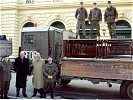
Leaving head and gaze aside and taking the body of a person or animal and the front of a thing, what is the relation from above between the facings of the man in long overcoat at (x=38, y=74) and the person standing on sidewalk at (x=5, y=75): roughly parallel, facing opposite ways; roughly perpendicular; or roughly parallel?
roughly parallel

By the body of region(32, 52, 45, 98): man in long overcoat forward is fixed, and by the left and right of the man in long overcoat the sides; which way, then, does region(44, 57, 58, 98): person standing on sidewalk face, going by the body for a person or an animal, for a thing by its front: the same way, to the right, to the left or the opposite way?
the same way

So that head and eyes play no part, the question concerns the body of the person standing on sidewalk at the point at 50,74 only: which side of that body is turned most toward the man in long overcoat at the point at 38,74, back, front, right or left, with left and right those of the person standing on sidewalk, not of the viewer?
right

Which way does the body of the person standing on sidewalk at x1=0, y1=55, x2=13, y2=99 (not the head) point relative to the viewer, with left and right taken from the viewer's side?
facing the viewer

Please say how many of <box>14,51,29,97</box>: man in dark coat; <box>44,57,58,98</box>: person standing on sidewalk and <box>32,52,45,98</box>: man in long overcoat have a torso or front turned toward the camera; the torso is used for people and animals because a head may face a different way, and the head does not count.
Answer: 3

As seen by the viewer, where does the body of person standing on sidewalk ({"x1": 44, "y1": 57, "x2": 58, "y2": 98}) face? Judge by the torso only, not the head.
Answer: toward the camera

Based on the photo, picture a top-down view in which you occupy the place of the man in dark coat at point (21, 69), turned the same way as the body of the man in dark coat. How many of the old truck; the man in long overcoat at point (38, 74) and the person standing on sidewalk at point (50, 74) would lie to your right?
0

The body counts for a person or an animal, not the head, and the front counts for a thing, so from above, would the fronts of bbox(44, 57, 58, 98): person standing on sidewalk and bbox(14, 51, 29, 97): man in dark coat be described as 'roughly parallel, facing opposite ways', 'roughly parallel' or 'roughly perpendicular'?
roughly parallel

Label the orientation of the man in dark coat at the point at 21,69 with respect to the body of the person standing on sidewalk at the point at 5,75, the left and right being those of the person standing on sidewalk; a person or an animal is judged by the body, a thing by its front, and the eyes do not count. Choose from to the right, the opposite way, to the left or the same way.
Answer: the same way

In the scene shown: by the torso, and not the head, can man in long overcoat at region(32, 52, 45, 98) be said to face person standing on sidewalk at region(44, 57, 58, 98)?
no

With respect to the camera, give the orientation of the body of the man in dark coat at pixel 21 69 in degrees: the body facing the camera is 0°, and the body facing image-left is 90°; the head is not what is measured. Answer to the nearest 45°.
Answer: approximately 0°

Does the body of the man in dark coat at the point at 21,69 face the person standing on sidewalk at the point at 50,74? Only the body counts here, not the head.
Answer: no

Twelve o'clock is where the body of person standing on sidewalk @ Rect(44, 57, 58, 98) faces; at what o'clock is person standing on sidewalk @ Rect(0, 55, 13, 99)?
person standing on sidewalk @ Rect(0, 55, 13, 99) is roughly at 3 o'clock from person standing on sidewalk @ Rect(44, 57, 58, 98).

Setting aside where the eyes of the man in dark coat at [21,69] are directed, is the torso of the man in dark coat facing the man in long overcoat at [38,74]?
no
